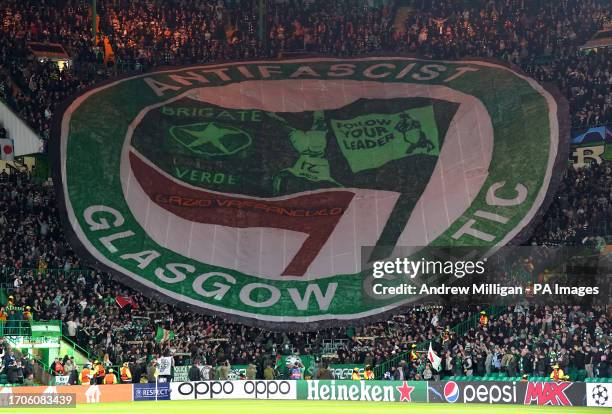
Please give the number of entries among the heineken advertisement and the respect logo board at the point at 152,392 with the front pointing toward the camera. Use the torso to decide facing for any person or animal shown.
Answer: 2

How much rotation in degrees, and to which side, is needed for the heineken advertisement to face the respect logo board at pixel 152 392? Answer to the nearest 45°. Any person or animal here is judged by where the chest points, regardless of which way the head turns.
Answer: approximately 90° to its right

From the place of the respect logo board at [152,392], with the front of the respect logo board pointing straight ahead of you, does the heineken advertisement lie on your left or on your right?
on your left

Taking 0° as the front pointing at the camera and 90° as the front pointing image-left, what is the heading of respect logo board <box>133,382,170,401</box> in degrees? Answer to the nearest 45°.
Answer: approximately 0°

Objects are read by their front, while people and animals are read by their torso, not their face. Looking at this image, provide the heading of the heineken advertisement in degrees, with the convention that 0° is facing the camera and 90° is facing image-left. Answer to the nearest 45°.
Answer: approximately 0°
